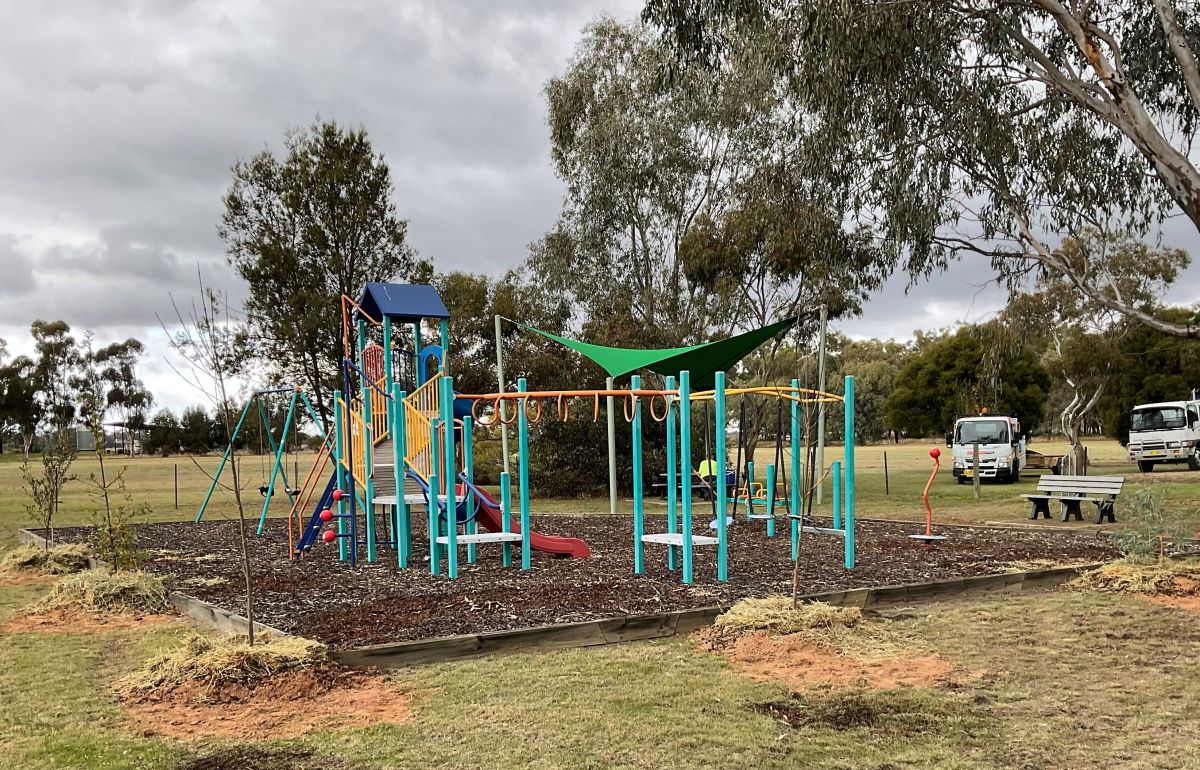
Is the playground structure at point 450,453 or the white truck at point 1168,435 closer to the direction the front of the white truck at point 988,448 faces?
the playground structure

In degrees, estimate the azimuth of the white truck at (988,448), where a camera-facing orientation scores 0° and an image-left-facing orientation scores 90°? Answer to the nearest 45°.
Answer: approximately 0°

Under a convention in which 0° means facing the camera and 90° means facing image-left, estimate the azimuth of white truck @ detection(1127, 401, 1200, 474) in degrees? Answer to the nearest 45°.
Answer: approximately 45°

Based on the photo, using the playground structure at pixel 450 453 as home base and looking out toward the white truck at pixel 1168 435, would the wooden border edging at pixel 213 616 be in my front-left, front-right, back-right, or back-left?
back-right
